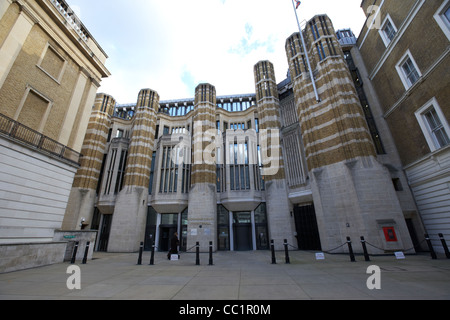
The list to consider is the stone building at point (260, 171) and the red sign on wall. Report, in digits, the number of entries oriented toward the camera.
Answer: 2

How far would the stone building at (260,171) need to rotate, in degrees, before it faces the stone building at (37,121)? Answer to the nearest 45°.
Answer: approximately 45° to its right

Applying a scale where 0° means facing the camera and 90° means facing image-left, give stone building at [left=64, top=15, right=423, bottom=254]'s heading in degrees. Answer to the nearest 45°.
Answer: approximately 0°

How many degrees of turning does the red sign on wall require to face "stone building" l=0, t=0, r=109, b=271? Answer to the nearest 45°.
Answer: approximately 45° to its right

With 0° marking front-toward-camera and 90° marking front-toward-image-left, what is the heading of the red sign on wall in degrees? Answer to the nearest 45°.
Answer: approximately 0°
